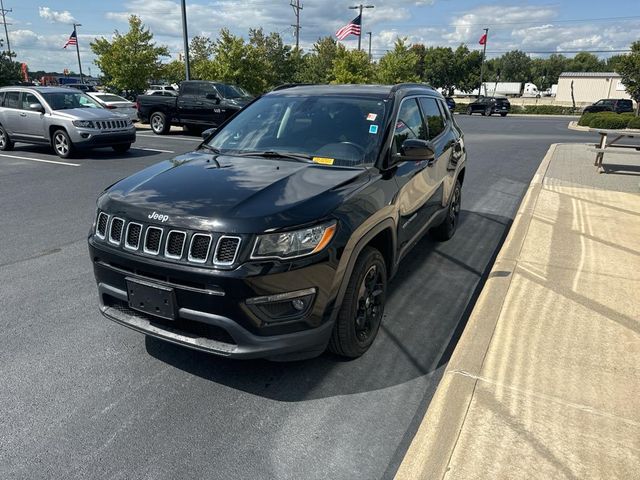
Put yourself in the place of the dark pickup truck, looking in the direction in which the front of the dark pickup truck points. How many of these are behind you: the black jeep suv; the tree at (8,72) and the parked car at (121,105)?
2

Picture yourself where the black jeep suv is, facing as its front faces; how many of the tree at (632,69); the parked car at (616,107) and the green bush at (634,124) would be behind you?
3

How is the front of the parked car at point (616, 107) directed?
to the viewer's left

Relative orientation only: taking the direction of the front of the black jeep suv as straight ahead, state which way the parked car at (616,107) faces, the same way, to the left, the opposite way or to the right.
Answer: to the right

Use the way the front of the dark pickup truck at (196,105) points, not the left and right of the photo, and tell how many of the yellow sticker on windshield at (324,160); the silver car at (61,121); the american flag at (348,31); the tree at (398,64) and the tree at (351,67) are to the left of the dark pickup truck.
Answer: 3

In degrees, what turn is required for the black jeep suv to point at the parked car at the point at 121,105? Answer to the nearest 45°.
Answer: approximately 135° to its right

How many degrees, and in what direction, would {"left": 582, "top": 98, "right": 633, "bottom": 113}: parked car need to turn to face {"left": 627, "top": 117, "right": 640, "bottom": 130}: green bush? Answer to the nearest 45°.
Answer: approximately 90° to its left

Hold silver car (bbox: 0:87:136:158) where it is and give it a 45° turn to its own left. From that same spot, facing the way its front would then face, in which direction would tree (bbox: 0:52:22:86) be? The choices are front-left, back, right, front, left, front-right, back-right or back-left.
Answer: left

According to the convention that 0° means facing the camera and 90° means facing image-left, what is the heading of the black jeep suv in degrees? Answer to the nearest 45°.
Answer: approximately 45°

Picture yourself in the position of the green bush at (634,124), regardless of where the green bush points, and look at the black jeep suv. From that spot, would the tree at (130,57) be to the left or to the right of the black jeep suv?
right

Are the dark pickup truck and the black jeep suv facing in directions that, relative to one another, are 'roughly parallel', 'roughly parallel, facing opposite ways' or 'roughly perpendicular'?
roughly perpendicular
